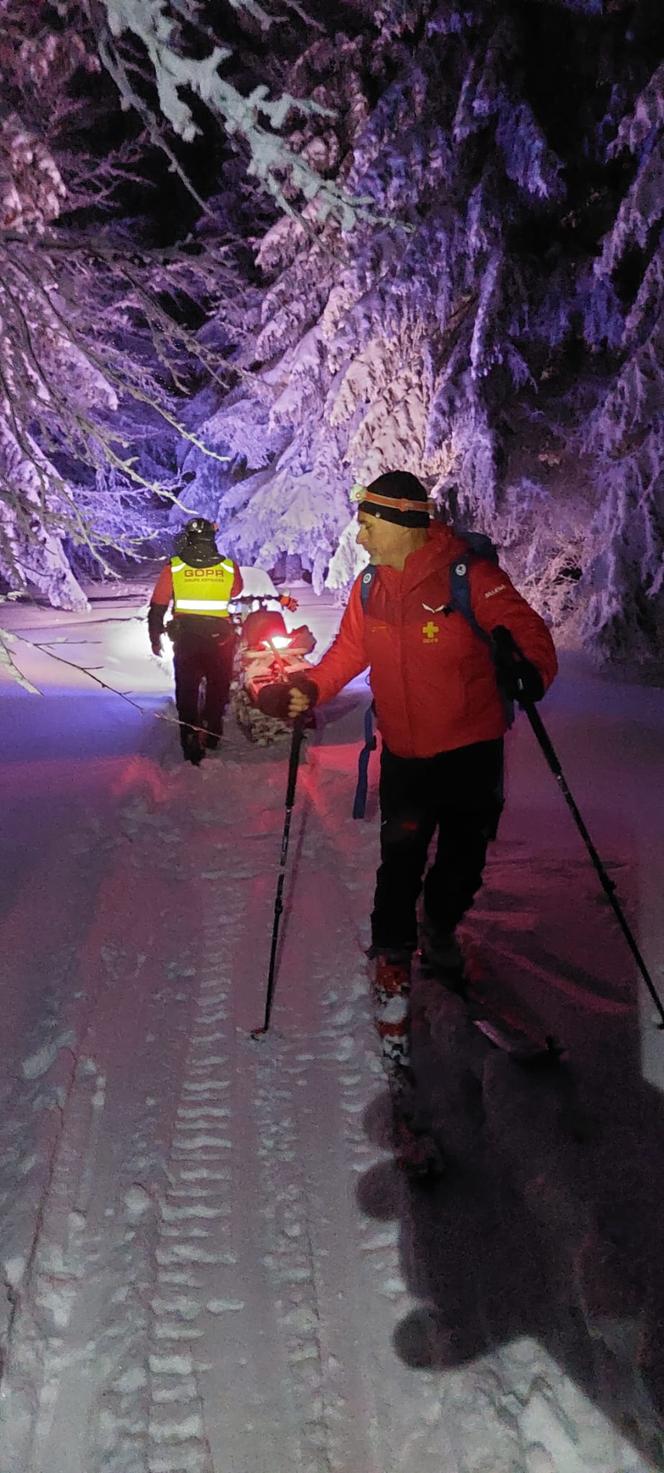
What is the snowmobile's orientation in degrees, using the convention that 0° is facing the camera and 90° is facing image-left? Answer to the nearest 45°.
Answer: approximately 180°

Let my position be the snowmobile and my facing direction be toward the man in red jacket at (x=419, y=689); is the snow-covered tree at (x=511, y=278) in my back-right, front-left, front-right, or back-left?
back-left

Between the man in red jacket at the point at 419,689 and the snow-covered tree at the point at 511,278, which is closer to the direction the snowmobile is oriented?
the snow-covered tree

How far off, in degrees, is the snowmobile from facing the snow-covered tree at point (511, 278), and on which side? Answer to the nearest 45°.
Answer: approximately 45° to its right

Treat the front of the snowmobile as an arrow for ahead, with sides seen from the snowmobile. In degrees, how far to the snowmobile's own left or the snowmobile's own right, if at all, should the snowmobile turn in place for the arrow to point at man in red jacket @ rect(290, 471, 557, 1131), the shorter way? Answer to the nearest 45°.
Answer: approximately 180°
